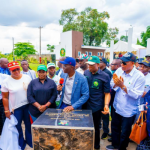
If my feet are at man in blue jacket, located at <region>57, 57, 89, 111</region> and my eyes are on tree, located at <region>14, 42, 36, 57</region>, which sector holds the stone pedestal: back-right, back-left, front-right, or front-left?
back-left

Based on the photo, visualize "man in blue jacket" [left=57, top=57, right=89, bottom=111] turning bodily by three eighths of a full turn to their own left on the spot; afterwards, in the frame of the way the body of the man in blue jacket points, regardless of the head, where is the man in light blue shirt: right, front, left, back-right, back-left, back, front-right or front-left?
front

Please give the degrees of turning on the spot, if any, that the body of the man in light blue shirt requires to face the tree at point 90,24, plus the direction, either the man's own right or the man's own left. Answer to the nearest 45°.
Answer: approximately 135° to the man's own right

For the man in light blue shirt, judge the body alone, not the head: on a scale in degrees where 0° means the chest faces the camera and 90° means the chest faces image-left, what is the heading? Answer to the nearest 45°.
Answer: approximately 45°

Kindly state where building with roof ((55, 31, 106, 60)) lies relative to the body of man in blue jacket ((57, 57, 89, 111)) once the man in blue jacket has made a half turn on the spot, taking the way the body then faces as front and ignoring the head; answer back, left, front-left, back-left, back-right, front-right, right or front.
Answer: front-left

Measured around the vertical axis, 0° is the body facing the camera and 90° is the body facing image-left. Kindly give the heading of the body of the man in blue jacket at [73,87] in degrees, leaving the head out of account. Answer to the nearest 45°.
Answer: approximately 45°

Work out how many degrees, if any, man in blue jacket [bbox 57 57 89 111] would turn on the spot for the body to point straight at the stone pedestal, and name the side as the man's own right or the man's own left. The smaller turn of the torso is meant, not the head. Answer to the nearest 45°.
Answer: approximately 45° to the man's own left
